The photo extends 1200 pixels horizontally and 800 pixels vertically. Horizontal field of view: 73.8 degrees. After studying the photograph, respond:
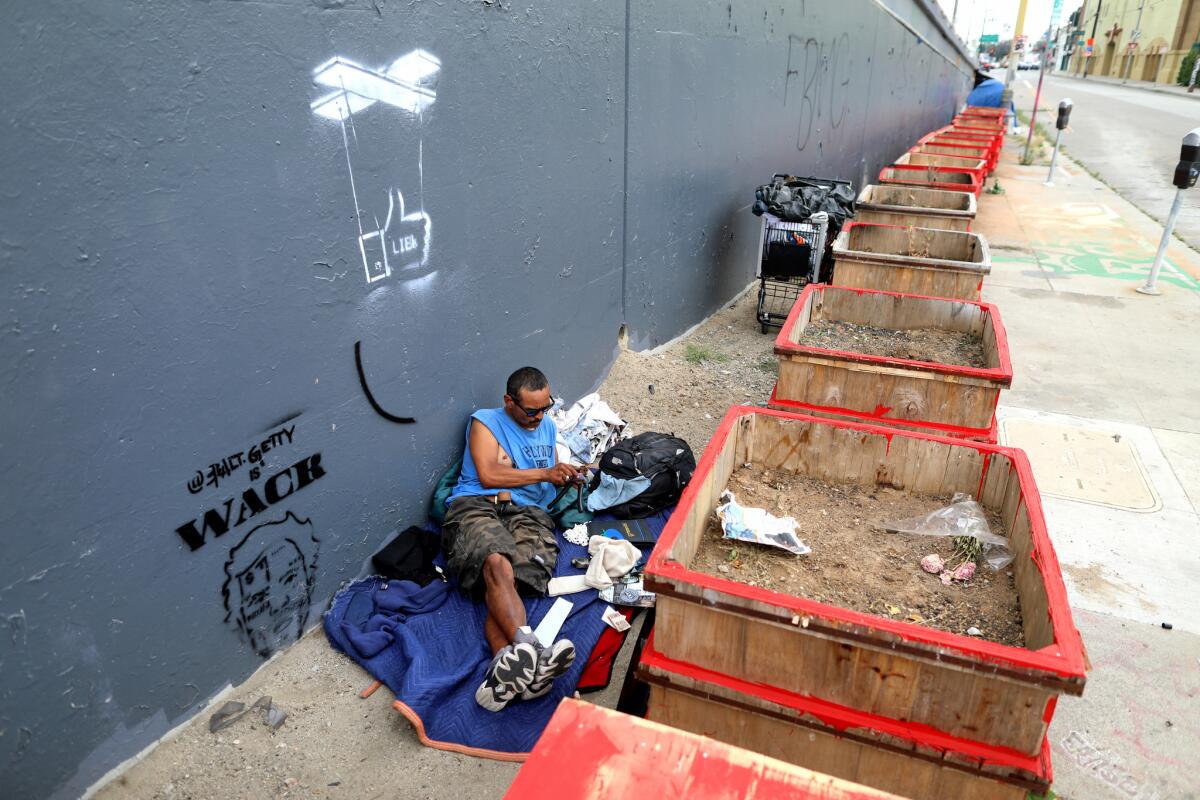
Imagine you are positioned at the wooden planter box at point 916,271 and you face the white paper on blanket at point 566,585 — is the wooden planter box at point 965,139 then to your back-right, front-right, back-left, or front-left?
back-right

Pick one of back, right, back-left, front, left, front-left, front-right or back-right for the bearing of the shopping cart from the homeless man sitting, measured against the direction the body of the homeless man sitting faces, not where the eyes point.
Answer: left

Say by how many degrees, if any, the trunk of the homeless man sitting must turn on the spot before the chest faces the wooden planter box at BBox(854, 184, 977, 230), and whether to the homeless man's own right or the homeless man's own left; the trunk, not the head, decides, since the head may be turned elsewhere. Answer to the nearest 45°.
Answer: approximately 90° to the homeless man's own left

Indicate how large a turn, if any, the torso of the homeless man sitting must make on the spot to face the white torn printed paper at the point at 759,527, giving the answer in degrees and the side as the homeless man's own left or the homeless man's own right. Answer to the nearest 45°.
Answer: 0° — they already face it

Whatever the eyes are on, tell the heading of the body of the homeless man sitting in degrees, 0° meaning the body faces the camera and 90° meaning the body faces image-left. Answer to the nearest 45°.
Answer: approximately 315°

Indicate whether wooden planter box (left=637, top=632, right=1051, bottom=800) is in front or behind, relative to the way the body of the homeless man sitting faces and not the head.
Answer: in front

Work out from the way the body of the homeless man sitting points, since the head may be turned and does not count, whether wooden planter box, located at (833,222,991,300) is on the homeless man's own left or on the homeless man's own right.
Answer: on the homeless man's own left

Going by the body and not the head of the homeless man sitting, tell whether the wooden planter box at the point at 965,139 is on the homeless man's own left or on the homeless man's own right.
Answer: on the homeless man's own left

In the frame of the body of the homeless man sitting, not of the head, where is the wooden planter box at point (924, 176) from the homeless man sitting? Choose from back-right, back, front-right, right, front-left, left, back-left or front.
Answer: left
